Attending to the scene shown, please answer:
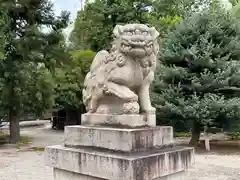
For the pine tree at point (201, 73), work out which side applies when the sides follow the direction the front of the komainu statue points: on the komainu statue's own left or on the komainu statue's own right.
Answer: on the komainu statue's own left
